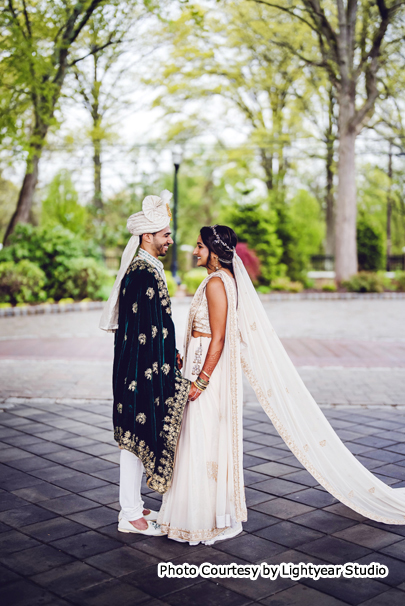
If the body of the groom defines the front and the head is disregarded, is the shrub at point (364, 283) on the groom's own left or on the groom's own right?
on the groom's own left

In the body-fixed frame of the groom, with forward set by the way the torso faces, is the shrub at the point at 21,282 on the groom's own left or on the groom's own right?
on the groom's own left

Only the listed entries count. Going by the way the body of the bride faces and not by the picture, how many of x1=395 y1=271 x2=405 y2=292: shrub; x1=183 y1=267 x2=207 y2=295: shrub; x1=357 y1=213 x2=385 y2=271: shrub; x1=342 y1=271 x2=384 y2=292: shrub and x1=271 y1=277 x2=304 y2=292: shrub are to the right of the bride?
5

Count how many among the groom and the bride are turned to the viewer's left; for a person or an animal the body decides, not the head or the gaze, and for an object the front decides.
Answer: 1

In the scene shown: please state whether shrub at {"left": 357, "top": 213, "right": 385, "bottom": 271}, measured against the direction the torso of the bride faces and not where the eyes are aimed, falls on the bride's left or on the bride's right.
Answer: on the bride's right

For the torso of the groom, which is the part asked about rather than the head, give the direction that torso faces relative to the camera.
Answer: to the viewer's right

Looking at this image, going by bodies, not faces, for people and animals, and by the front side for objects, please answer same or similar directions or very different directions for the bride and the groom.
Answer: very different directions

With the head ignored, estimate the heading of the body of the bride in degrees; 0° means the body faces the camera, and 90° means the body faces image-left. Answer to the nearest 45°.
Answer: approximately 90°

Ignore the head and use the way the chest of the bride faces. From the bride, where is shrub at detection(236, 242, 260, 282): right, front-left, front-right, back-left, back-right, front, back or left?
right

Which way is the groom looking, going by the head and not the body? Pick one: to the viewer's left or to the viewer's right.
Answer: to the viewer's right
